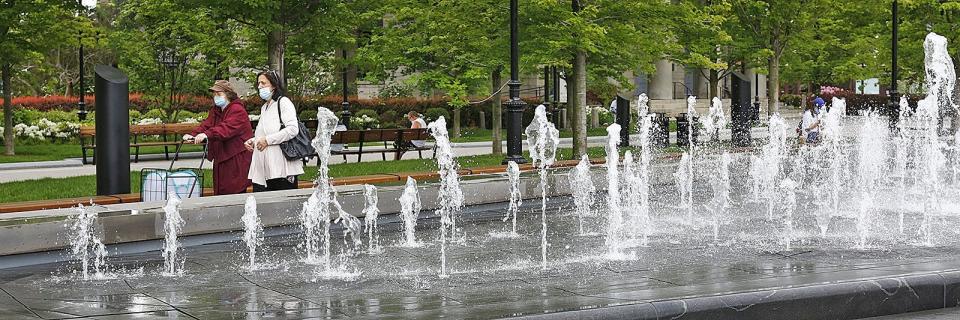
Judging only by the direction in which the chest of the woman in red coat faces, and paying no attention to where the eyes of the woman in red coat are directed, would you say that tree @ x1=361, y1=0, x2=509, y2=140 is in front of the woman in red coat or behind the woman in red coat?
behind

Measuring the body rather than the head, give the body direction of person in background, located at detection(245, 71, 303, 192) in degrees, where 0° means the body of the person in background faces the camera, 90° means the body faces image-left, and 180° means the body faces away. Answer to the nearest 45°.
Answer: approximately 45°

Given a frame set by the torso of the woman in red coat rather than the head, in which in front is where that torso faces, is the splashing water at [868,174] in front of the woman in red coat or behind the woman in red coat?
behind

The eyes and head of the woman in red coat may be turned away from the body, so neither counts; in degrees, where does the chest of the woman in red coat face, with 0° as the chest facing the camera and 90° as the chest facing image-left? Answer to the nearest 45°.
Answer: approximately 45°

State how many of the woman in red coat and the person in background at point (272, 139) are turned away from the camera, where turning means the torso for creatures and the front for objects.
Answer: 0

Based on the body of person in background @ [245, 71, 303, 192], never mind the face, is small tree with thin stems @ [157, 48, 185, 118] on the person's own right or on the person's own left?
on the person's own right

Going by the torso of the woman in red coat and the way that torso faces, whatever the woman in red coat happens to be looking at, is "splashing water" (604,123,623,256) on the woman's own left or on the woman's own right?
on the woman's own left
